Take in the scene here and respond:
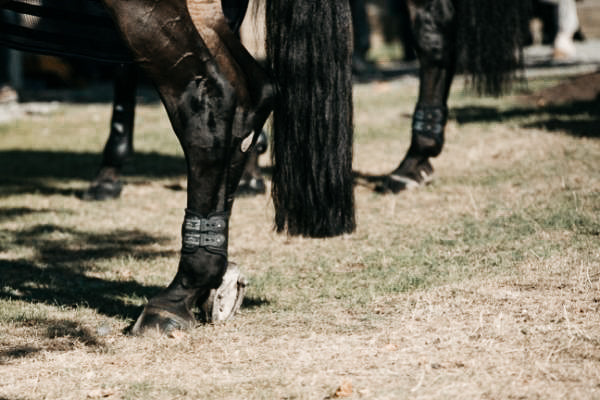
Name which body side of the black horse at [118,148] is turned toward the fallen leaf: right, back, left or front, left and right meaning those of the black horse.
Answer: left

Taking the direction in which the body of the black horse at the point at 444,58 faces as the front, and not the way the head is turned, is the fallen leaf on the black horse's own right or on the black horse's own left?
on the black horse's own left

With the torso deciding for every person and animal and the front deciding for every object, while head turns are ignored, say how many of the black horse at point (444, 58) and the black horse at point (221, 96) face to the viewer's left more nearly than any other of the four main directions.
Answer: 2

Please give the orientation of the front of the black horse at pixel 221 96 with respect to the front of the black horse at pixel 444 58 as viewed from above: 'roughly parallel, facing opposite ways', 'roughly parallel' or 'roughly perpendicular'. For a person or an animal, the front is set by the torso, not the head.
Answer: roughly parallel

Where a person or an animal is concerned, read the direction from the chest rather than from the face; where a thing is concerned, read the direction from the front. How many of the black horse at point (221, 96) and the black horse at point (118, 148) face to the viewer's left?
2

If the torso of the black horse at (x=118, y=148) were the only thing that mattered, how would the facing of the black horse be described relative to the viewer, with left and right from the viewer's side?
facing to the left of the viewer

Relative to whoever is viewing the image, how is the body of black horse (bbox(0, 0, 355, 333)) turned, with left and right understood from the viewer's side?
facing to the left of the viewer

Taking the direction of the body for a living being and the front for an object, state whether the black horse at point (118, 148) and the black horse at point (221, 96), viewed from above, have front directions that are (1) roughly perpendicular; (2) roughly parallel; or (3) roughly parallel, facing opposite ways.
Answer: roughly parallel

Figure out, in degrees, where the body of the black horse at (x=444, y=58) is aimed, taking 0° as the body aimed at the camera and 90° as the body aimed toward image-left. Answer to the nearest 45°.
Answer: approximately 90°
